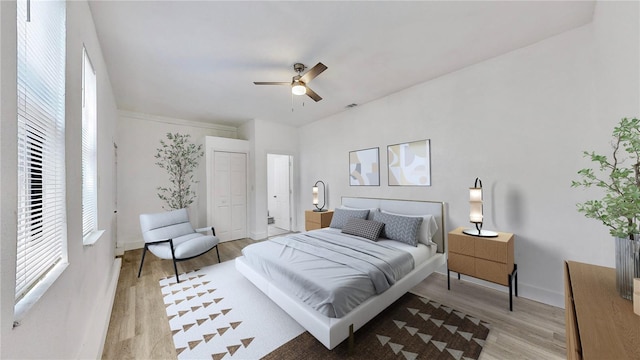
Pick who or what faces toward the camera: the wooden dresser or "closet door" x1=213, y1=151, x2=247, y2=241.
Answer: the closet door

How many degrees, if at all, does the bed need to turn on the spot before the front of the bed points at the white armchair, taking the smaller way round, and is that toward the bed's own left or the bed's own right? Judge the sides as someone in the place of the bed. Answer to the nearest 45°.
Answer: approximately 45° to the bed's own right

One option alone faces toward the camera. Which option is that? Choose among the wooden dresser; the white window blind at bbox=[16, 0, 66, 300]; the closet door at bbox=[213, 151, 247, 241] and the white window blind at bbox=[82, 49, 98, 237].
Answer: the closet door

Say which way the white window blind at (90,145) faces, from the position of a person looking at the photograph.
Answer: facing to the right of the viewer

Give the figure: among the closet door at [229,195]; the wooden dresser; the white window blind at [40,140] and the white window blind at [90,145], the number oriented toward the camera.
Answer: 1

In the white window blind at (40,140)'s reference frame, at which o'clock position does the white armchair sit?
The white armchair is roughly at 10 o'clock from the white window blind.

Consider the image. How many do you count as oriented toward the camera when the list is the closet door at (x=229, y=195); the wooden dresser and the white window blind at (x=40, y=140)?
1

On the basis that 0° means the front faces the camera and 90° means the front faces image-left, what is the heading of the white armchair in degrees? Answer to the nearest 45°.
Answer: approximately 315°

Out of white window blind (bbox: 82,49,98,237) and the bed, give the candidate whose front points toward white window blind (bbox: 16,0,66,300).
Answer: the bed

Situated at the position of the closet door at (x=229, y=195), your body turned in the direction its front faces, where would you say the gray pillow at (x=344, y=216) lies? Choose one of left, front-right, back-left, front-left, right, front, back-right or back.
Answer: front-left

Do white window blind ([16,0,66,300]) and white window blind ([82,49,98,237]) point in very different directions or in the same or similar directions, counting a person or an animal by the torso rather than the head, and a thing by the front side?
same or similar directions

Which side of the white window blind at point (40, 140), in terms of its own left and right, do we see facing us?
right

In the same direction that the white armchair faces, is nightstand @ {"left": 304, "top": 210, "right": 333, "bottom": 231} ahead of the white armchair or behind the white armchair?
ahead

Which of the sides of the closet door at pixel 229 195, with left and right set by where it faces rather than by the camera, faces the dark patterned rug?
front

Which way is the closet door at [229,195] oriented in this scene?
toward the camera

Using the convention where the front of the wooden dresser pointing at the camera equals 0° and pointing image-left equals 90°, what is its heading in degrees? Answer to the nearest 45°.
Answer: approximately 90°

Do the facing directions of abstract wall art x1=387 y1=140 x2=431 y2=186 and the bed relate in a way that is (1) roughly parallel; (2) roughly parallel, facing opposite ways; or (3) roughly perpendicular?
roughly parallel

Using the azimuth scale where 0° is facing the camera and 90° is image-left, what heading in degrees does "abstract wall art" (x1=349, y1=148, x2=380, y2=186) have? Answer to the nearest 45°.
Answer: approximately 45°
